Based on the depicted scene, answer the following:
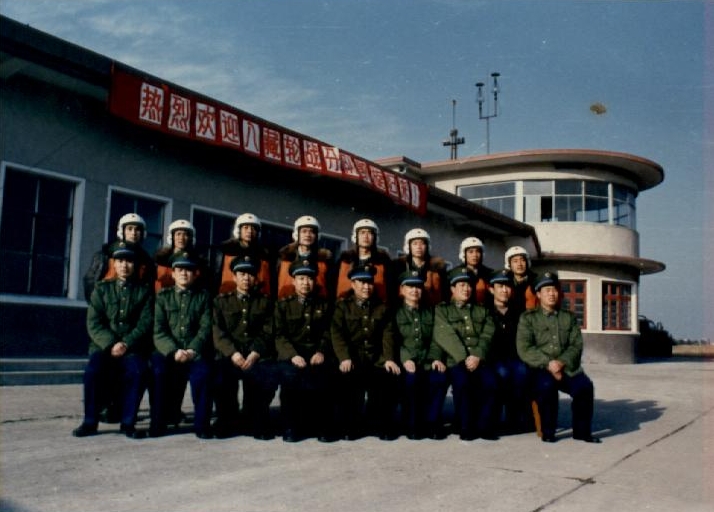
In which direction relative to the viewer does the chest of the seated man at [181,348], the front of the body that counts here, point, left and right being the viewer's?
facing the viewer

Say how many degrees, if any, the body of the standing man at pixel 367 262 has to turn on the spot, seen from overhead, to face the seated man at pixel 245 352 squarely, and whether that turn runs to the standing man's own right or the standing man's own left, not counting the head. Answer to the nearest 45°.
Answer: approximately 45° to the standing man's own right

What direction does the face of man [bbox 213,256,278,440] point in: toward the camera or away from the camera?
toward the camera

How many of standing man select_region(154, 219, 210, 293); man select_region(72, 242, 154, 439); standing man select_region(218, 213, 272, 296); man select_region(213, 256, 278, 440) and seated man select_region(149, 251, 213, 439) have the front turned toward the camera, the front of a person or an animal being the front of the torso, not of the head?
5

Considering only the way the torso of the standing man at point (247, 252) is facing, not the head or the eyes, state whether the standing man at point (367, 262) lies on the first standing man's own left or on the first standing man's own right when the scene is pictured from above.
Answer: on the first standing man's own left

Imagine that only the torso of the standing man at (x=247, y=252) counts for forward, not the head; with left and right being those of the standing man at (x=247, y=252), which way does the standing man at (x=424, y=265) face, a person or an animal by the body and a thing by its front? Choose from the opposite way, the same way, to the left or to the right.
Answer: the same way

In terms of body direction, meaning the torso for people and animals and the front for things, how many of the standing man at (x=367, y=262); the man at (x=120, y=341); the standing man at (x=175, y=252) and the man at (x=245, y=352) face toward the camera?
4

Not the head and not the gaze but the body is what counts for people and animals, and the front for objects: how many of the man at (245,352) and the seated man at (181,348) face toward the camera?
2

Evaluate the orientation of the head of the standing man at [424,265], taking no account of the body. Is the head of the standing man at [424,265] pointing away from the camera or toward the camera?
toward the camera

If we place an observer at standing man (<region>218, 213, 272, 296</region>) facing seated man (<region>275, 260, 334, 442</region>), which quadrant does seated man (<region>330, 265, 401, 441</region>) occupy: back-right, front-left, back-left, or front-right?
front-left

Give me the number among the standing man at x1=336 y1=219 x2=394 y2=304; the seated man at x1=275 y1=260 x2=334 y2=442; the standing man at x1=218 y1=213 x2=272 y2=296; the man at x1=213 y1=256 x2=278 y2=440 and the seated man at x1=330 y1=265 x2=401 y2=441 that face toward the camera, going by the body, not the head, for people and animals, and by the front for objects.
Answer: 5

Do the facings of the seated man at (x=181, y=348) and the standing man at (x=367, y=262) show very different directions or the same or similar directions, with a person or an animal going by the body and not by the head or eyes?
same or similar directions

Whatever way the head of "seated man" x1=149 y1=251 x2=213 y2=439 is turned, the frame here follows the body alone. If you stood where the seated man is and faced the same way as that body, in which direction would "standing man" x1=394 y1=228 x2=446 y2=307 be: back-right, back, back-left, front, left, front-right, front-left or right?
left

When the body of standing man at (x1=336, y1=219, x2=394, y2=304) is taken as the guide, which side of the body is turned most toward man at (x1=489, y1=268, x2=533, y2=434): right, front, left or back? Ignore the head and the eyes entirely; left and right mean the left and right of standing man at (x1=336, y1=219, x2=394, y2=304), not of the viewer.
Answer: left

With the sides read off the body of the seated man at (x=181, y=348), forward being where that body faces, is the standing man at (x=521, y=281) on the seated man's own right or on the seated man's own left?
on the seated man's own left

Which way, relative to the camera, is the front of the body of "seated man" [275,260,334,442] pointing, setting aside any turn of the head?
toward the camera

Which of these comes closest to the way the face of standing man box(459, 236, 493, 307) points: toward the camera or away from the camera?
toward the camera

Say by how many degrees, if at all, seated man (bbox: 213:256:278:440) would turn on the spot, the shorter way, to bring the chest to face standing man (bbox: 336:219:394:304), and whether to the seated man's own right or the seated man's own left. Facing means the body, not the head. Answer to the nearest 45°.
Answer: approximately 135° to the seated man's own left

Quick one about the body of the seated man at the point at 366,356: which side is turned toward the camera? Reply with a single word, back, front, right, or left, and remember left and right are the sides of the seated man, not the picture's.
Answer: front

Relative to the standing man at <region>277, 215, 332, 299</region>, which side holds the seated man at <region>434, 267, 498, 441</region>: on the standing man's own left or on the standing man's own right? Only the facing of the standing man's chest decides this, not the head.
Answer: on the standing man's own left

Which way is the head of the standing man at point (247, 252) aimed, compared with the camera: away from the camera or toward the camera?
toward the camera

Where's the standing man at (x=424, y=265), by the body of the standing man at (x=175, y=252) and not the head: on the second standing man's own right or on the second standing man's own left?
on the second standing man's own left
